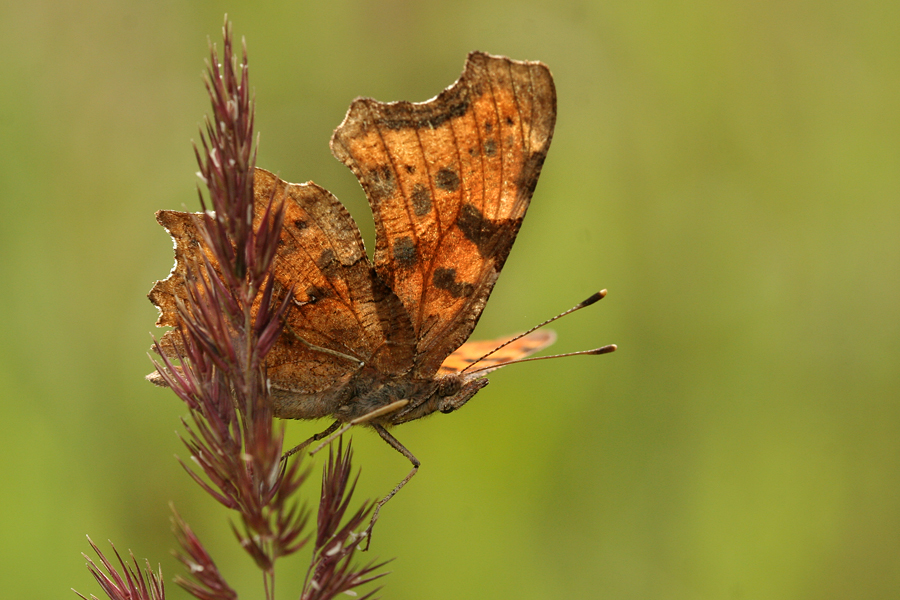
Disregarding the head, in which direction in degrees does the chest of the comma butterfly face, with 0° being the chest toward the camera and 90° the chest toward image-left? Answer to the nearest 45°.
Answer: approximately 270°
